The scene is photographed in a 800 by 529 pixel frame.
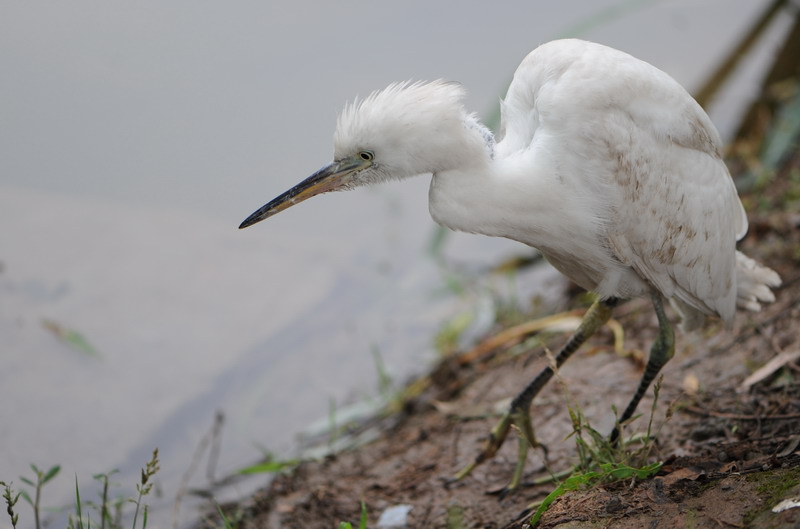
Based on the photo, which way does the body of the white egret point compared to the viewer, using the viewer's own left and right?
facing to the left of the viewer
